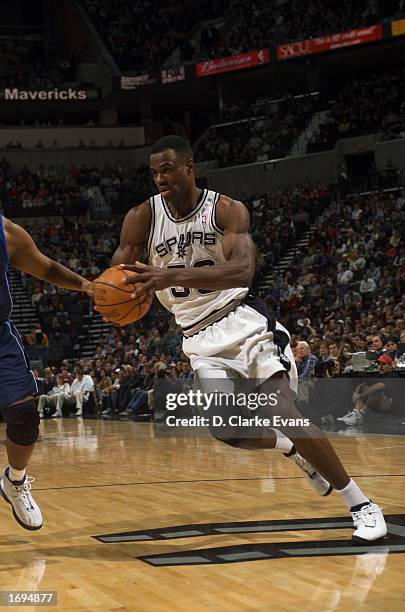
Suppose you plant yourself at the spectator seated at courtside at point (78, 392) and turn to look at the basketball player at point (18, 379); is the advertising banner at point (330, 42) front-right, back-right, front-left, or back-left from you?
back-left

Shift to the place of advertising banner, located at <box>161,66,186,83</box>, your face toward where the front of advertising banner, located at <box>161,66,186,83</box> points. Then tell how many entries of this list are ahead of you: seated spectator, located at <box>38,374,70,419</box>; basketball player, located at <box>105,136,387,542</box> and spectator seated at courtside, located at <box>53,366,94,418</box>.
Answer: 3

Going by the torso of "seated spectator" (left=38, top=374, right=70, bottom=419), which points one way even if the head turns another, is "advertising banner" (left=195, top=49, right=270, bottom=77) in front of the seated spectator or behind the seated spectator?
behind

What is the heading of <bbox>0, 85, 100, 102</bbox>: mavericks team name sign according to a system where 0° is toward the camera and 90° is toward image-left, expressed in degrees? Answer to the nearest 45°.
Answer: approximately 0°

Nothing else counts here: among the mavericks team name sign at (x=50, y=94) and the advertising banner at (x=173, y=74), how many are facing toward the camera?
2

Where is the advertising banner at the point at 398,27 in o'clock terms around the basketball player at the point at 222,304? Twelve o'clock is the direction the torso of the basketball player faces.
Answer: The advertising banner is roughly at 5 o'clock from the basketball player.

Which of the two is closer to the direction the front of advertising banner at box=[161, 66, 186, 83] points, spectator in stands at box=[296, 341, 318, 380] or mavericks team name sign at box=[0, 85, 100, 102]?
the spectator in stands

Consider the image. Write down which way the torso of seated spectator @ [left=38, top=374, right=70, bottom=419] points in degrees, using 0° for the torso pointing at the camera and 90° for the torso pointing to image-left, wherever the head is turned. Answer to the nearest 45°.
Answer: approximately 45°

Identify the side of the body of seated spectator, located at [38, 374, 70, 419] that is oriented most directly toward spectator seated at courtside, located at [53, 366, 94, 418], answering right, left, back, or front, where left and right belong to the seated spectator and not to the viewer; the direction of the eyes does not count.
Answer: left

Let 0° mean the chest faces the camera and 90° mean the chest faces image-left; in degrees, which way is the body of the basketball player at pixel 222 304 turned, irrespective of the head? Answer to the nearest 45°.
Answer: approximately 45°

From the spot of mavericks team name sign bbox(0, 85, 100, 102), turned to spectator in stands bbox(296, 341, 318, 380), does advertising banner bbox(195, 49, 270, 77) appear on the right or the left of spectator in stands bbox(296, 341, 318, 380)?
left

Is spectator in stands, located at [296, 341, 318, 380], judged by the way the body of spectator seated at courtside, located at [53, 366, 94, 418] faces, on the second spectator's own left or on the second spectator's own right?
on the second spectator's own left
